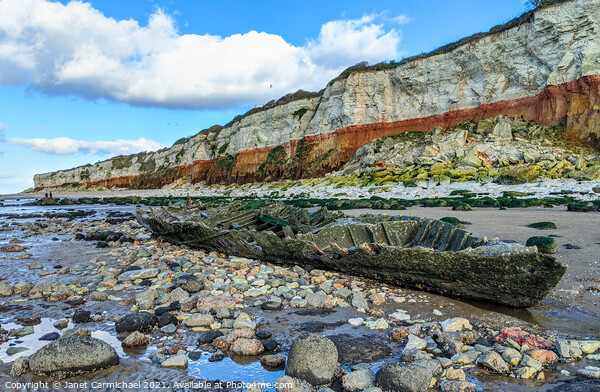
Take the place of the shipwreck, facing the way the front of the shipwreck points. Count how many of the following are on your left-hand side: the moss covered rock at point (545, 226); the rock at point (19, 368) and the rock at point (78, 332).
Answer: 1

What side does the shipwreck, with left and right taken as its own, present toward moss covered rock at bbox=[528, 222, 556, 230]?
left

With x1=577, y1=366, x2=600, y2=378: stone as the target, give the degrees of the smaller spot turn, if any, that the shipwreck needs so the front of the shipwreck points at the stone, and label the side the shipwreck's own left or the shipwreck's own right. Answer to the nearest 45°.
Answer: approximately 45° to the shipwreck's own right

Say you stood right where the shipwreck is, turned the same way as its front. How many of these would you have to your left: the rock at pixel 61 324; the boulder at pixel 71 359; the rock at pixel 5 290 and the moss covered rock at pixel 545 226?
1

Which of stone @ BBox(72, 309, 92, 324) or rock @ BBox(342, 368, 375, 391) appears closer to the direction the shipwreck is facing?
the rock

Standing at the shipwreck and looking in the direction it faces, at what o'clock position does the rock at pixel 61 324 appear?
The rock is roughly at 4 o'clock from the shipwreck.

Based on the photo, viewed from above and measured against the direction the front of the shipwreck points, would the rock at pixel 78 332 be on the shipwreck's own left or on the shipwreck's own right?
on the shipwreck's own right

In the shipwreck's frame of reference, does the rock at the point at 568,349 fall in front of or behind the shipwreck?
in front

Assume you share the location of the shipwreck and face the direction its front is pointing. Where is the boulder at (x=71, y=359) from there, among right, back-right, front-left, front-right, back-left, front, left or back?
right

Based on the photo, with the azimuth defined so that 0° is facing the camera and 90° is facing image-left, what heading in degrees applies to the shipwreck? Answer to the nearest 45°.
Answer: approximately 315°

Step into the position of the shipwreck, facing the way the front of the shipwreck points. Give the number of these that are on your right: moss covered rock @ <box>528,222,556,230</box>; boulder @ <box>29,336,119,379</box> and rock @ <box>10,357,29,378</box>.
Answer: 2

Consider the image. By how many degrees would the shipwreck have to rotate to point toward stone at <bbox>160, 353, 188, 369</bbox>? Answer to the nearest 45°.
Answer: approximately 90° to its right

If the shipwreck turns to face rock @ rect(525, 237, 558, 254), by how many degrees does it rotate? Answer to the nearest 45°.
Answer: approximately 90° to its left

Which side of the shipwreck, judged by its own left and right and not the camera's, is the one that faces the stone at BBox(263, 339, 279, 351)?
right
